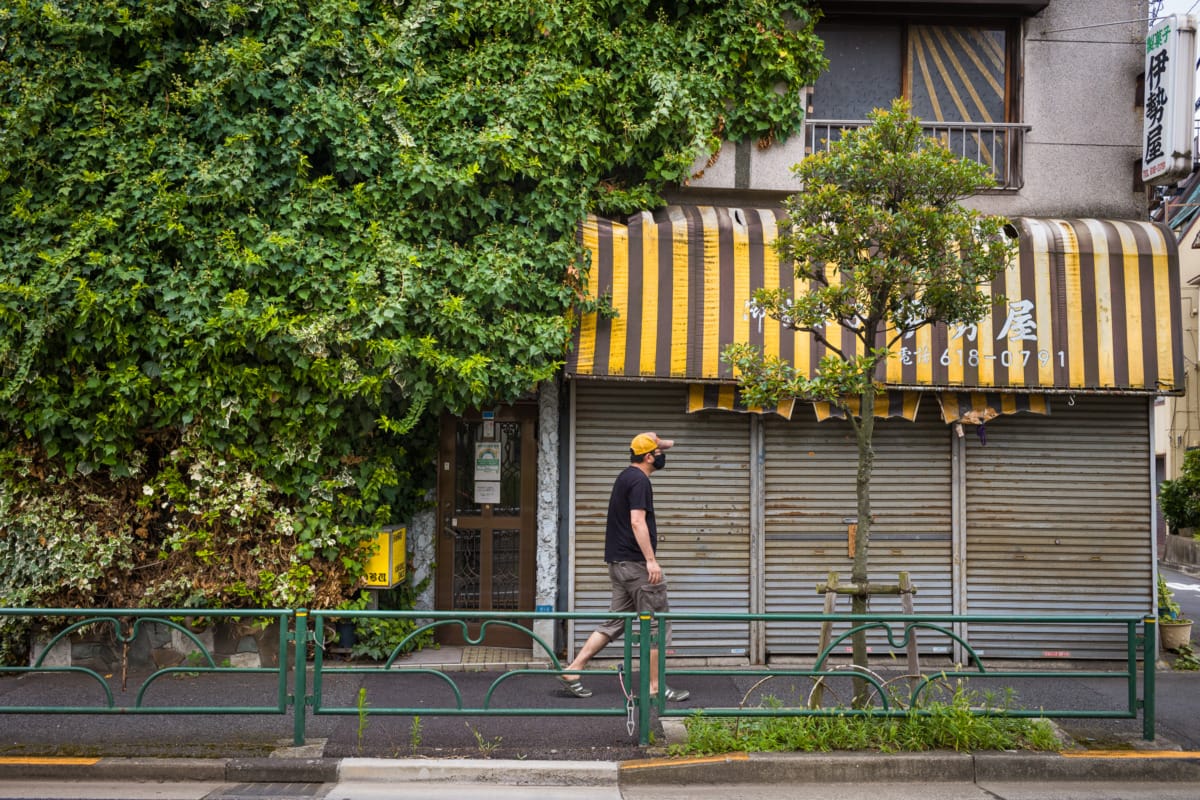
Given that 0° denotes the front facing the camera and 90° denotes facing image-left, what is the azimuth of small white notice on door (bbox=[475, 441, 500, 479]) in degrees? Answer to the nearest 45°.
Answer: approximately 0°

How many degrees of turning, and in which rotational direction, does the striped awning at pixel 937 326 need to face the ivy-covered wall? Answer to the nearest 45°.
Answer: approximately 90° to its right

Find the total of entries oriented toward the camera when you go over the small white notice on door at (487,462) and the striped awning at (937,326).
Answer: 2

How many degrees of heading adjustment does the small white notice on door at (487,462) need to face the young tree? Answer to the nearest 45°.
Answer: approximately 45° to its left

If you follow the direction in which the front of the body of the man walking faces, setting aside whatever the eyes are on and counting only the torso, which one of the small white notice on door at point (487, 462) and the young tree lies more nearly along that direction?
the young tree

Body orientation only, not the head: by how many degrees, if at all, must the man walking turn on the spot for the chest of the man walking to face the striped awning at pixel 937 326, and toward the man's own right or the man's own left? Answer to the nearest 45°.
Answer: approximately 45° to the man's own left

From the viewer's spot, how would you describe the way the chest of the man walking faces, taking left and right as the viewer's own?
facing to the right of the viewer

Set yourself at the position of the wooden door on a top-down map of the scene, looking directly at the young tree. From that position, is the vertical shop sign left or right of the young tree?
left

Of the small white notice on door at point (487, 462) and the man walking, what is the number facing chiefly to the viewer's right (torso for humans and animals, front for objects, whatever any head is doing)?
1
